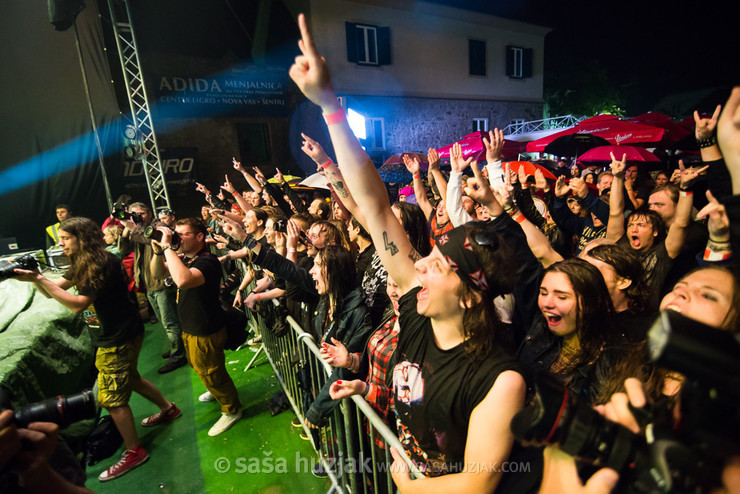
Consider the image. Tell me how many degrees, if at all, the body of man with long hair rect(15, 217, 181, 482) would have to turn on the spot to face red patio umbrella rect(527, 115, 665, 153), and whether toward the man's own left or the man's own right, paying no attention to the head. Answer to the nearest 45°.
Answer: approximately 180°

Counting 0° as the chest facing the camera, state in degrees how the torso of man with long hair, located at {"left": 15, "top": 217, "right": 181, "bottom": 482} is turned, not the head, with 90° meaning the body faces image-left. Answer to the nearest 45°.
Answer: approximately 90°

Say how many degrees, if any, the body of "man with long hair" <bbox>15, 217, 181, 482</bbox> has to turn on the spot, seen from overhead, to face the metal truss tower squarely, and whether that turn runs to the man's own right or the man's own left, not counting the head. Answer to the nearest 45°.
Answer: approximately 90° to the man's own right

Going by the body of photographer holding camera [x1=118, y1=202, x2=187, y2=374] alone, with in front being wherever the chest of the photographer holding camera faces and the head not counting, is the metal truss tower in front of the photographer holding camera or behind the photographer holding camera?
behind

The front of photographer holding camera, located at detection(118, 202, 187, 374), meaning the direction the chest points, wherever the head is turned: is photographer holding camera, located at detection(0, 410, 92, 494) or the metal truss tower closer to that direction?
the photographer holding camera

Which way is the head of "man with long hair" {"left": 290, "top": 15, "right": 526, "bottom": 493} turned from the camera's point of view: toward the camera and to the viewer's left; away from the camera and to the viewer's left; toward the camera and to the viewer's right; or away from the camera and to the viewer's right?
toward the camera and to the viewer's left

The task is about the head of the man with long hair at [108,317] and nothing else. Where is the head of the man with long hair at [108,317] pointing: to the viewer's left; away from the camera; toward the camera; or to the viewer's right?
to the viewer's left

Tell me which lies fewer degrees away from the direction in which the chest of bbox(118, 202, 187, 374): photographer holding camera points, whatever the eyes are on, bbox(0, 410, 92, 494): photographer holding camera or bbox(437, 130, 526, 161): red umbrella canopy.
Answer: the photographer holding camera

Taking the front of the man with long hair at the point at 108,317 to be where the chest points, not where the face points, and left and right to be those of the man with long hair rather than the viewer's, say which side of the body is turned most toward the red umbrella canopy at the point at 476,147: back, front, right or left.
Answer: back
